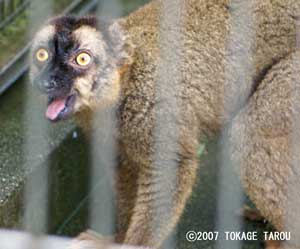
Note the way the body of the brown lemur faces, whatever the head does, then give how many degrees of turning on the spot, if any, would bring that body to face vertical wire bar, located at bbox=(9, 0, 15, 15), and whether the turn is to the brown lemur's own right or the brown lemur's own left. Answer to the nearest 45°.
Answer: approximately 45° to the brown lemur's own right

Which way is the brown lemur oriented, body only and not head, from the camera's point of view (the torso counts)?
to the viewer's left

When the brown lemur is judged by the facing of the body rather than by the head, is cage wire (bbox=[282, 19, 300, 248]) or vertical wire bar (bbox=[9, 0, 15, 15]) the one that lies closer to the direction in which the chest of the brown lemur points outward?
the vertical wire bar
